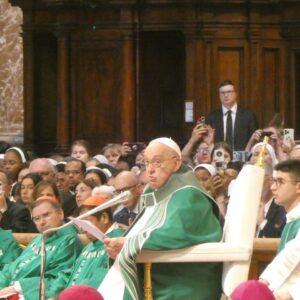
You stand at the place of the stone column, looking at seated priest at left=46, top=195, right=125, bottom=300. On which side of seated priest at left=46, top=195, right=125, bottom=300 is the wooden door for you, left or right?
left

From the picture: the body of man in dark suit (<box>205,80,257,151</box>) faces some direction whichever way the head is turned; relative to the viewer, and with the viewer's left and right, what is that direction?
facing the viewer
